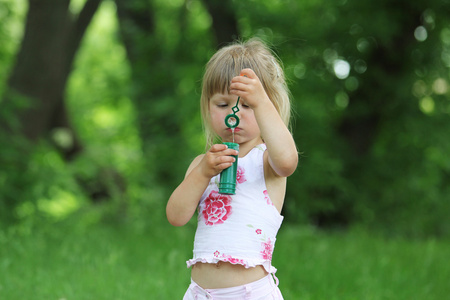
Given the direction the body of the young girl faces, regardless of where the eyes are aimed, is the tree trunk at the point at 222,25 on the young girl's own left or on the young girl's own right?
on the young girl's own right

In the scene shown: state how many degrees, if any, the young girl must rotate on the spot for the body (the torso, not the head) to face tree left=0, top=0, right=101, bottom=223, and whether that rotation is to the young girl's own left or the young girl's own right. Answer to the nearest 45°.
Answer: approximately 90° to the young girl's own right

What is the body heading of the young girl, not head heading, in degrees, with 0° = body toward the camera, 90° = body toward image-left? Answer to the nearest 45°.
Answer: approximately 45°
